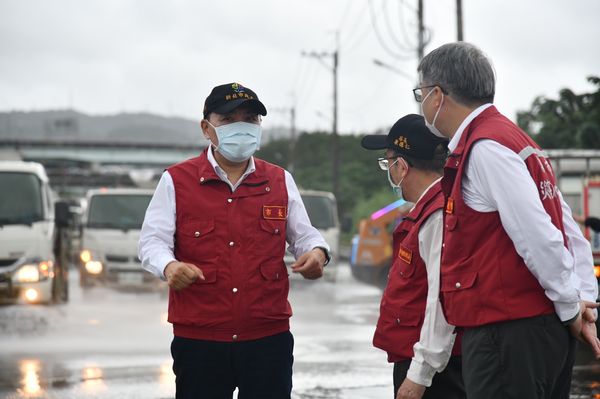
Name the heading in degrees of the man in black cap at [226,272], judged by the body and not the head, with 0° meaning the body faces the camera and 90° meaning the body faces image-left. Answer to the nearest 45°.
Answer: approximately 0°

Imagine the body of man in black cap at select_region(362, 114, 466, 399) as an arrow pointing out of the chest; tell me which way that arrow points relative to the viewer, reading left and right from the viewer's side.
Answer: facing to the left of the viewer

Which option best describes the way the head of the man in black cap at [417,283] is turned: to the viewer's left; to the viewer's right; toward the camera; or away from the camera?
to the viewer's left

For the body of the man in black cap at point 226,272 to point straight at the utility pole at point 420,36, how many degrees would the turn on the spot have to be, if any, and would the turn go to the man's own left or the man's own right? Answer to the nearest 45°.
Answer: approximately 180°

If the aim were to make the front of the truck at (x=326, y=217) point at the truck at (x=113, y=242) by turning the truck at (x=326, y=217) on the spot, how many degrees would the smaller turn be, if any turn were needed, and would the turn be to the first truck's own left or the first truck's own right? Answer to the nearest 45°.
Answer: approximately 45° to the first truck's own right

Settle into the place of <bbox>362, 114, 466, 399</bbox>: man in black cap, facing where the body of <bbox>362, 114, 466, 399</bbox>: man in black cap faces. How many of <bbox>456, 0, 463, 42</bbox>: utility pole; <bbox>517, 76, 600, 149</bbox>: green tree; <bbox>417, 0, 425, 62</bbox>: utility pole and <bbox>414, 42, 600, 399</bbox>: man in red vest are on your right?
3

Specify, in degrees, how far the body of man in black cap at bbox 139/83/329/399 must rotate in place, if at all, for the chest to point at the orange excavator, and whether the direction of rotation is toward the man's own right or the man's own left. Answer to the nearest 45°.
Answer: approximately 180°
